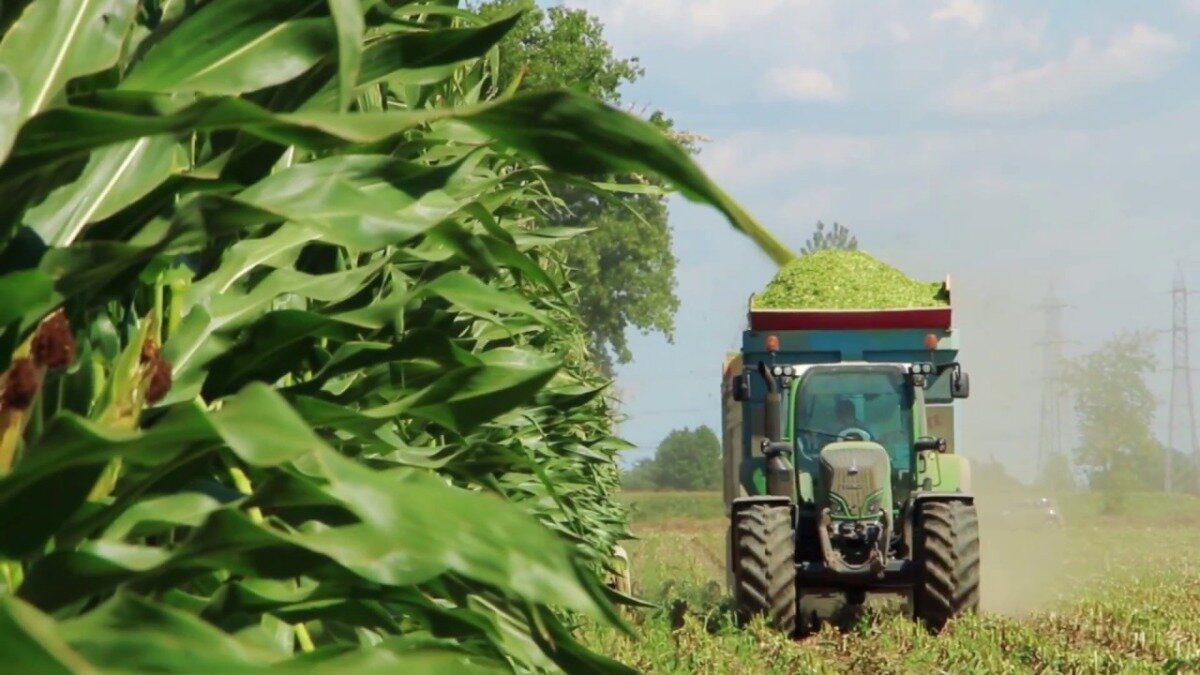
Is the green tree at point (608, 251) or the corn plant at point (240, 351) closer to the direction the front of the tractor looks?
the corn plant

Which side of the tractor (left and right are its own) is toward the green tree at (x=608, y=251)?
back

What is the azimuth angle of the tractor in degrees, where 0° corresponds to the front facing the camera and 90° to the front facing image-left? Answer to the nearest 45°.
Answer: approximately 0°

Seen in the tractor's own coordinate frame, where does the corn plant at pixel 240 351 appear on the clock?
The corn plant is roughly at 12 o'clock from the tractor.
